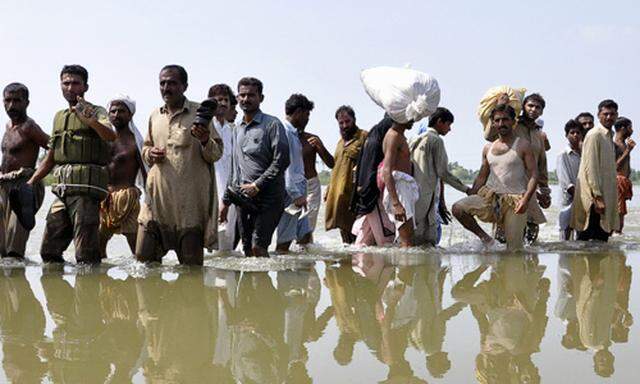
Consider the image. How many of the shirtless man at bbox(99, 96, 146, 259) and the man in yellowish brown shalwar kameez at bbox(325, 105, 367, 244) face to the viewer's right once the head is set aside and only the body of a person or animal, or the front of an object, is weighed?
0

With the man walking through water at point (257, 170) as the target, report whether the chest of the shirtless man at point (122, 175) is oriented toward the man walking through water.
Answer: no

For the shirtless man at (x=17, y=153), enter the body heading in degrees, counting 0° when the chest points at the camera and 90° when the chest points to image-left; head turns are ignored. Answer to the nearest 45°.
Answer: approximately 45°

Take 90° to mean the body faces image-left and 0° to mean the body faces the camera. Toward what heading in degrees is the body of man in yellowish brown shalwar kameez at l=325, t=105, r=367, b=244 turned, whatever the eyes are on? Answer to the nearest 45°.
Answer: approximately 45°

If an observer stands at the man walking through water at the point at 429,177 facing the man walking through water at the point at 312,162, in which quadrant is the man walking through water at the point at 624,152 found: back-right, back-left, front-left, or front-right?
back-right

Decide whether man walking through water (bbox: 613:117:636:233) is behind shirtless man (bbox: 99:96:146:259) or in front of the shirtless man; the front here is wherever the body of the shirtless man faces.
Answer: behind

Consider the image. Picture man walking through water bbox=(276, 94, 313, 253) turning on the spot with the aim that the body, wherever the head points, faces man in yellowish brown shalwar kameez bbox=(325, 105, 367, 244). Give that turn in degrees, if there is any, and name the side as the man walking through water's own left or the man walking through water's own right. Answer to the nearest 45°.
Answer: approximately 45° to the man walking through water's own left

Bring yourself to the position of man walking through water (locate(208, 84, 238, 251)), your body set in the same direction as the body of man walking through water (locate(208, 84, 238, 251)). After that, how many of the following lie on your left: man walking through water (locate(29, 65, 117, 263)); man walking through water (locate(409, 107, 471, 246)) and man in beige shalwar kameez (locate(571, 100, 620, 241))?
2

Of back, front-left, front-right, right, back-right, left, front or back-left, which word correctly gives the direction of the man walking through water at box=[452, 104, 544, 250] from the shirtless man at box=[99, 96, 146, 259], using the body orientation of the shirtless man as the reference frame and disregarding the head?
back-left

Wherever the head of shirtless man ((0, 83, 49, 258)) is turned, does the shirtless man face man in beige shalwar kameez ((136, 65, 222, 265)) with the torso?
no

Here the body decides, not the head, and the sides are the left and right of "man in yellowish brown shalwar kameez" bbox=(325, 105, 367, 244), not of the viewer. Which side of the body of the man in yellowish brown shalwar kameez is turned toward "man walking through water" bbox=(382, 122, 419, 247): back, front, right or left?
left

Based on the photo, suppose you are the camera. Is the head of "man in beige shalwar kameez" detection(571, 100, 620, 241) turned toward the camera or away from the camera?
toward the camera
